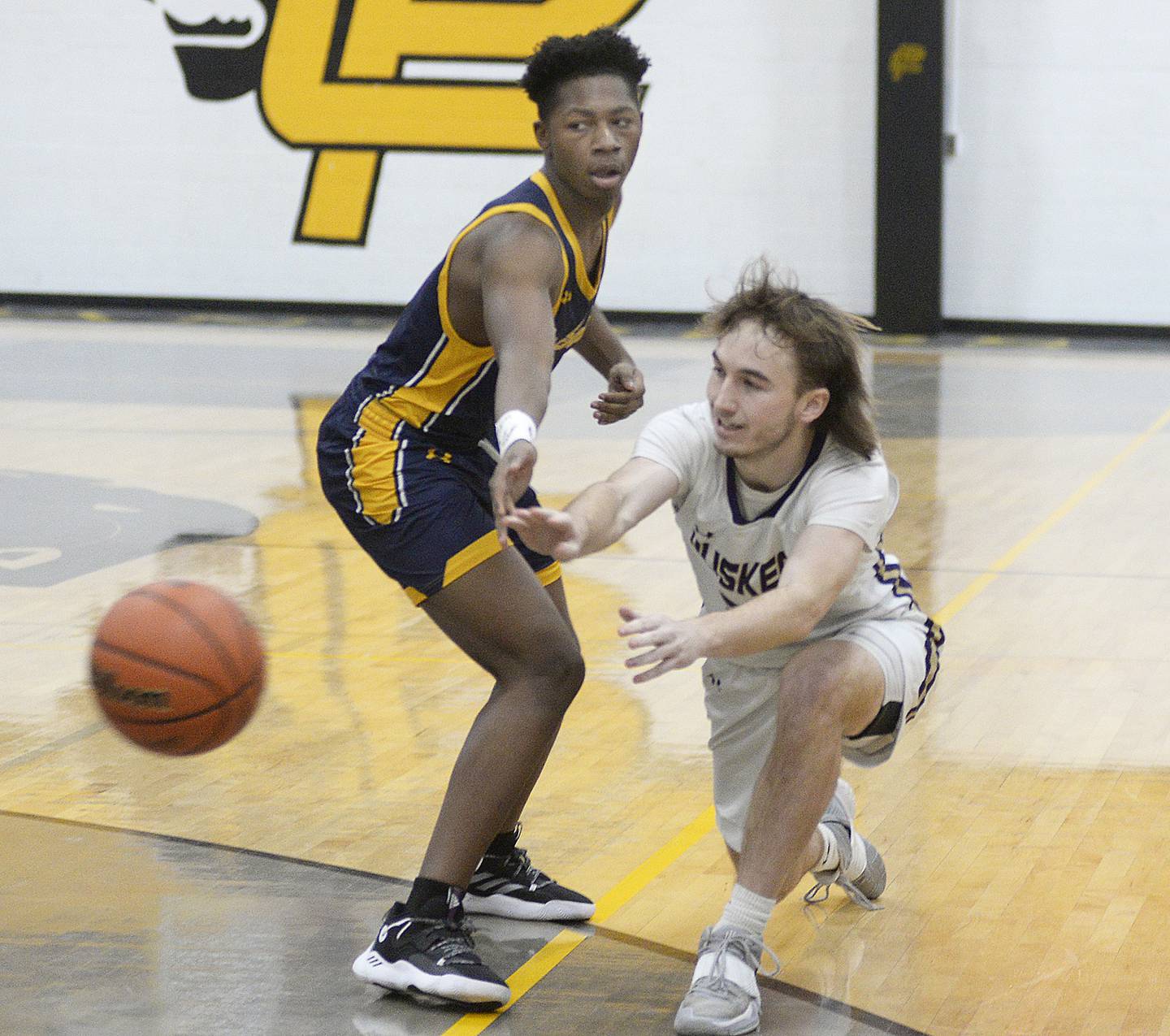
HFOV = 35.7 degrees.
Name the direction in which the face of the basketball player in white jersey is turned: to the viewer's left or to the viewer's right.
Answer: to the viewer's left

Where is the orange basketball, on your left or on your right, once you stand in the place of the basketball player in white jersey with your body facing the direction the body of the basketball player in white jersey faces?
on your right

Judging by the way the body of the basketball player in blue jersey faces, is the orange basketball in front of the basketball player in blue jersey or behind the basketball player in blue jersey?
behind

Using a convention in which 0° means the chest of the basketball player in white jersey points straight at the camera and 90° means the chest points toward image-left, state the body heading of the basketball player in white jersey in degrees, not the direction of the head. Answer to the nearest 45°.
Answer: approximately 45°

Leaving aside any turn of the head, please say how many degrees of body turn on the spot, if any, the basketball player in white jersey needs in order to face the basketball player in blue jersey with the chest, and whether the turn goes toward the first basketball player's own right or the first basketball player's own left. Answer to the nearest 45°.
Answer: approximately 45° to the first basketball player's own right

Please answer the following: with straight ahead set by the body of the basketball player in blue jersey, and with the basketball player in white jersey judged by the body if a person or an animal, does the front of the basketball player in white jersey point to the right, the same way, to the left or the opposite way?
to the right

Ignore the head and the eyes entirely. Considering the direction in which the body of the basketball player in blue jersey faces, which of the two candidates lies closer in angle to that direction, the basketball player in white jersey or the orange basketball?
the basketball player in white jersey

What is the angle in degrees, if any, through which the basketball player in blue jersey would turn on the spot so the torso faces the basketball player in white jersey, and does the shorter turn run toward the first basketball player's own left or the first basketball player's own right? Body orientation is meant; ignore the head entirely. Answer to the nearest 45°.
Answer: approximately 45° to the first basketball player's own left

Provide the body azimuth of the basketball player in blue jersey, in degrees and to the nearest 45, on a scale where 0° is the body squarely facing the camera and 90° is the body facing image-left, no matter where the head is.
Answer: approximately 315°
